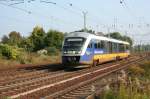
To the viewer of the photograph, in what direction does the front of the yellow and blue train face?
facing the viewer and to the left of the viewer

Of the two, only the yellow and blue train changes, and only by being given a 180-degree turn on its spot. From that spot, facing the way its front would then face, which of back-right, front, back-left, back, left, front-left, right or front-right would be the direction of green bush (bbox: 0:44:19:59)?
left
